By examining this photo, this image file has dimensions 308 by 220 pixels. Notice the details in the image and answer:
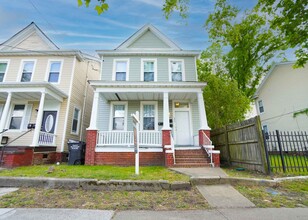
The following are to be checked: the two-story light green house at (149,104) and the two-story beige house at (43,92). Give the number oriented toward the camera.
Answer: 2

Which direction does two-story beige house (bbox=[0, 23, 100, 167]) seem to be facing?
toward the camera

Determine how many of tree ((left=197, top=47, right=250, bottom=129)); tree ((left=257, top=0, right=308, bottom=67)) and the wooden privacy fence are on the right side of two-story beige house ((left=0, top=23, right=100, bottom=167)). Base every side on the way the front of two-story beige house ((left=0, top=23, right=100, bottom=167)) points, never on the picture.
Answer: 0

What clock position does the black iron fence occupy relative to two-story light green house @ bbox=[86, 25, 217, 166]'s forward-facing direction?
The black iron fence is roughly at 10 o'clock from the two-story light green house.

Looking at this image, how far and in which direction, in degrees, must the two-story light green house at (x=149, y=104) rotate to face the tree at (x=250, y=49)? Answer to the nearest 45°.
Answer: approximately 135° to its left

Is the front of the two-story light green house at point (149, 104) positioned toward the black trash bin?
no

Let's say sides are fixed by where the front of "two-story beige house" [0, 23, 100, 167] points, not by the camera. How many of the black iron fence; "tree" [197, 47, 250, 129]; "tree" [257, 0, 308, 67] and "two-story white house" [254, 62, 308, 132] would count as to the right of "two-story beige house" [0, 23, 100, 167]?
0

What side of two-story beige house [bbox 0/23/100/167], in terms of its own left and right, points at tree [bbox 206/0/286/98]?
left

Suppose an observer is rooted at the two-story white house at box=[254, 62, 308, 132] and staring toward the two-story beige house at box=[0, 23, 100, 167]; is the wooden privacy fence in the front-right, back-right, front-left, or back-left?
front-left

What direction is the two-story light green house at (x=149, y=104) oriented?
toward the camera

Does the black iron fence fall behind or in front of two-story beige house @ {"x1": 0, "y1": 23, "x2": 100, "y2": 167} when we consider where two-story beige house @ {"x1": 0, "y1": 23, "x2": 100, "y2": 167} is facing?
in front
